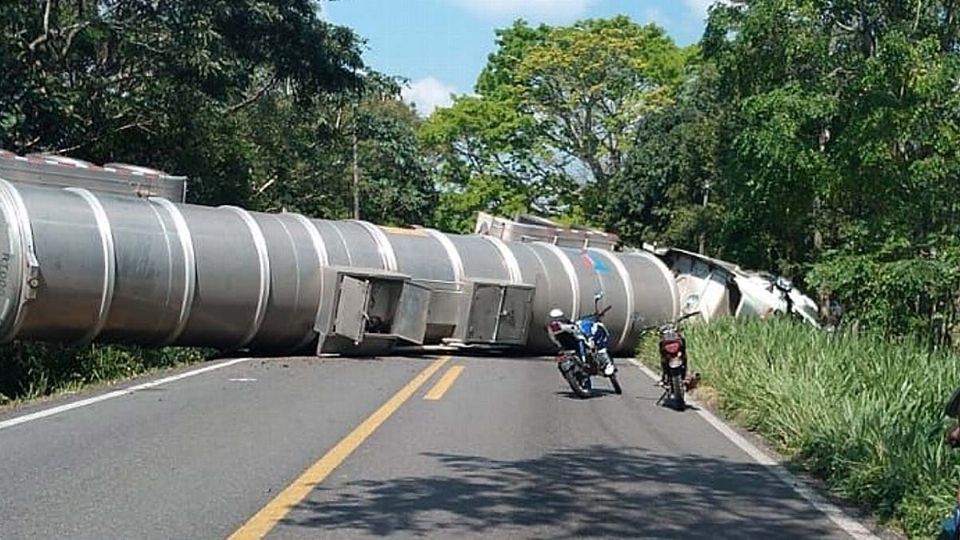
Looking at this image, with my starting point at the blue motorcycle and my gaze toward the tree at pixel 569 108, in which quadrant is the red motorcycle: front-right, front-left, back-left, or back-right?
back-right

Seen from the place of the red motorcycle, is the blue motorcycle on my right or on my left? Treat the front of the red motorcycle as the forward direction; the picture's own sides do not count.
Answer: on my left

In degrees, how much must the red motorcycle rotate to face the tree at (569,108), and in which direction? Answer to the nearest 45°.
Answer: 0° — it already faces it

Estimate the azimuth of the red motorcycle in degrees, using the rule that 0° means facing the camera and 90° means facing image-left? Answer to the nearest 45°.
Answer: approximately 180°

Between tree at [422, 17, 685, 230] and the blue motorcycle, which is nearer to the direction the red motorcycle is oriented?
the tree
